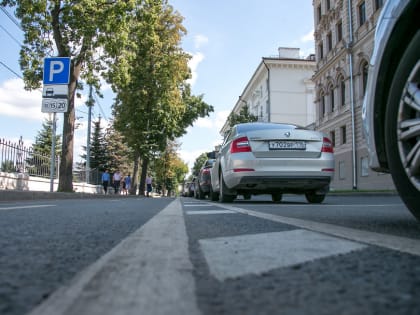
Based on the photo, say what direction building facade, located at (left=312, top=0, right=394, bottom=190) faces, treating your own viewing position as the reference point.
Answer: facing the viewer and to the left of the viewer

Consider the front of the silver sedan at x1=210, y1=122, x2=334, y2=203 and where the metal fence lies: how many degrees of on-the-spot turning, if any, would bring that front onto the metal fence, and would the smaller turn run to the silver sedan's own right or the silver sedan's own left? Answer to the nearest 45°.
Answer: approximately 45° to the silver sedan's own left

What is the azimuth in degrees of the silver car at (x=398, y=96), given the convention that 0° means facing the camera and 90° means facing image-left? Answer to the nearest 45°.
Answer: approximately 135°

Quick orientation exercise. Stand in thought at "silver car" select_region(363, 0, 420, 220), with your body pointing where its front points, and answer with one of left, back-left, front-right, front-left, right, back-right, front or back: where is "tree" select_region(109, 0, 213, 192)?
front

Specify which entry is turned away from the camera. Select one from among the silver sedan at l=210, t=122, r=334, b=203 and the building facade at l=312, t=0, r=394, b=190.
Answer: the silver sedan

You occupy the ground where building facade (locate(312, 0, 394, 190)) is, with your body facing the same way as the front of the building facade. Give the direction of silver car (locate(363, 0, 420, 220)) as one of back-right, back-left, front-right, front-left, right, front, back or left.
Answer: front-left

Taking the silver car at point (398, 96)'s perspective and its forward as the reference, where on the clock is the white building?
The white building is roughly at 1 o'clock from the silver car.

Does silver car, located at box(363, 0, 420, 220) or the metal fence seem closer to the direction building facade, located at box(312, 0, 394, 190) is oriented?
the metal fence

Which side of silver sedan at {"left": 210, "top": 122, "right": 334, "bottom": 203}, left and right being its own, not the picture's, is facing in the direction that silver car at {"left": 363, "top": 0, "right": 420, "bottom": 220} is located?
back

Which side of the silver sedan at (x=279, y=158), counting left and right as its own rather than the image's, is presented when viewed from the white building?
front

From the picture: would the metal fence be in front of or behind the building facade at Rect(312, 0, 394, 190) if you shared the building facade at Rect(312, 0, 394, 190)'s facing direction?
in front

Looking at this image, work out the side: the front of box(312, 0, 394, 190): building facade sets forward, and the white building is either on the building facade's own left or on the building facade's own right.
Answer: on the building facade's own right

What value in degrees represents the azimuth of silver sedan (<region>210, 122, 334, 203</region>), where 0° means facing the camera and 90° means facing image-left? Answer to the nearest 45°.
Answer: approximately 180°

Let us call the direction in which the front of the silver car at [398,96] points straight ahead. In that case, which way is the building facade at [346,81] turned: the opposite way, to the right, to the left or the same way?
to the left

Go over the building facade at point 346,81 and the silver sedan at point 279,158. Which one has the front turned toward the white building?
the silver sedan

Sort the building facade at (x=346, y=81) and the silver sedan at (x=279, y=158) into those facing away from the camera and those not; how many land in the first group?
1

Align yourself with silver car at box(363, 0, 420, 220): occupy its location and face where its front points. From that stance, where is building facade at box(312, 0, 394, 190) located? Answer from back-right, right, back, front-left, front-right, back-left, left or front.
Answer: front-right

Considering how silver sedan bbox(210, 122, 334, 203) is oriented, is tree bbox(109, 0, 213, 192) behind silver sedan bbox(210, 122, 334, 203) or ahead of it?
ahead
